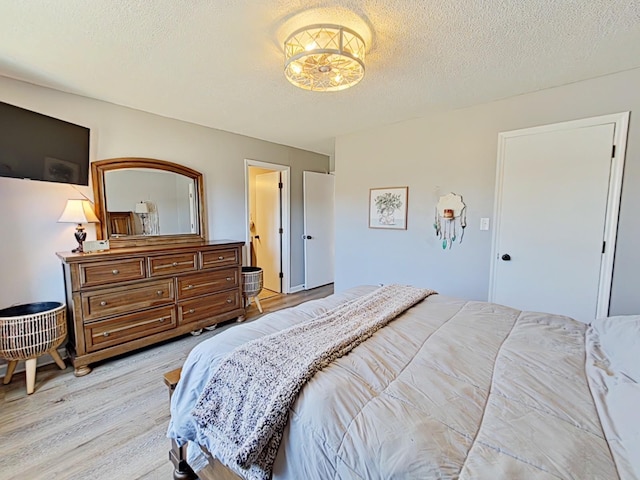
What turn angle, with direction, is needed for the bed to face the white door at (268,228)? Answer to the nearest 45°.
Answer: approximately 45° to its right

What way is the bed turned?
to the viewer's left

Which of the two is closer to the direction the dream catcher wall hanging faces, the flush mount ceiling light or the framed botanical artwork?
the flush mount ceiling light

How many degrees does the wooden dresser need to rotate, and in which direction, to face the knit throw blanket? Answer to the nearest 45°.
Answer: approximately 45° to its right

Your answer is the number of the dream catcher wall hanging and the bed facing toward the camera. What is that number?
1

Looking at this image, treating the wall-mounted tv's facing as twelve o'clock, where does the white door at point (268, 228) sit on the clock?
The white door is roughly at 10 o'clock from the wall-mounted tv.

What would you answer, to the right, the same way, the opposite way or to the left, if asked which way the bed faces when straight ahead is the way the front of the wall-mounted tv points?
the opposite way
